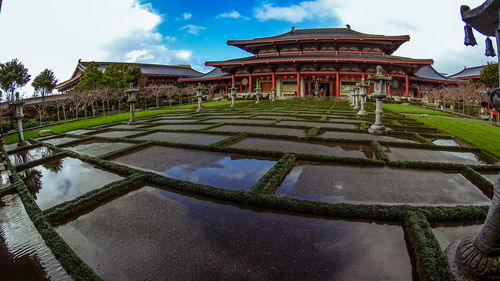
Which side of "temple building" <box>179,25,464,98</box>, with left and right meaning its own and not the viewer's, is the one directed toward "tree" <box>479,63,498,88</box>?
left

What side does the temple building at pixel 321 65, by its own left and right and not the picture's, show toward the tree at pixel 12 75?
right

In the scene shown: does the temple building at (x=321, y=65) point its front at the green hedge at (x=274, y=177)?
yes

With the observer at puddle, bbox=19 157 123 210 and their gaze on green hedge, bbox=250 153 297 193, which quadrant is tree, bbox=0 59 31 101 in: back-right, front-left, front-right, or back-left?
back-left

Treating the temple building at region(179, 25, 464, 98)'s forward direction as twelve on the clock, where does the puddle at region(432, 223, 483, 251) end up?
The puddle is roughly at 12 o'clock from the temple building.

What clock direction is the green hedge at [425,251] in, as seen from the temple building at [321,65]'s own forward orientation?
The green hedge is roughly at 12 o'clock from the temple building.

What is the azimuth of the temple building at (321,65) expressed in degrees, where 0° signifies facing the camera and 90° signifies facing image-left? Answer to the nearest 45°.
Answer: approximately 0°

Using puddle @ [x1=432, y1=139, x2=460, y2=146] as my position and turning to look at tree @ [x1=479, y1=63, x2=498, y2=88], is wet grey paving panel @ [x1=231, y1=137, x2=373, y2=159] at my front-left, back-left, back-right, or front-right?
back-left

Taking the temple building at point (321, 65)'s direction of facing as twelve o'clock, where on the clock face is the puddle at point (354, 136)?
The puddle is roughly at 12 o'clock from the temple building.

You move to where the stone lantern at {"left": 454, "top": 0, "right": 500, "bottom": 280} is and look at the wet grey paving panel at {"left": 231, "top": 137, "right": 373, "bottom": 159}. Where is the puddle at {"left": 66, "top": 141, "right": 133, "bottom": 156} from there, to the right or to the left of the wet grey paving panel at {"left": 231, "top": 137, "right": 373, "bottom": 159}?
left

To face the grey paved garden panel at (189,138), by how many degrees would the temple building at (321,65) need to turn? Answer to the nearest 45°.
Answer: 0° — it already faces it
